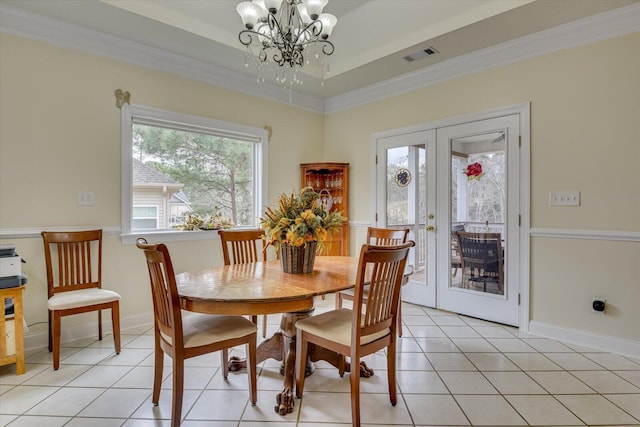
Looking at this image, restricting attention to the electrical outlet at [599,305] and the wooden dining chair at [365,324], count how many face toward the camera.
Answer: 1

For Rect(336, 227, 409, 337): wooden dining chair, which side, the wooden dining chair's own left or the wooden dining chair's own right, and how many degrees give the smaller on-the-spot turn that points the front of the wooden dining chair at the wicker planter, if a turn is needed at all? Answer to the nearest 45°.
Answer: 0° — it already faces it

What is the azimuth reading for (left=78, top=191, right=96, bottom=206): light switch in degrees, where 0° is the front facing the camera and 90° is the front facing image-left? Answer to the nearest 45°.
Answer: approximately 0°

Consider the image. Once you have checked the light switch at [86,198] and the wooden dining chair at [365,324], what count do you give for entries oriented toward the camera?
1

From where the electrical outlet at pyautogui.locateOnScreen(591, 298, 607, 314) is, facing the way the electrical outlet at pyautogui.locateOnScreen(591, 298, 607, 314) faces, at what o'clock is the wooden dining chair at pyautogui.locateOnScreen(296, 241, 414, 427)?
The wooden dining chair is roughly at 1 o'clock from the electrical outlet.

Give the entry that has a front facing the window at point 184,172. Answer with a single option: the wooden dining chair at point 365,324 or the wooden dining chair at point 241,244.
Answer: the wooden dining chair at point 365,324

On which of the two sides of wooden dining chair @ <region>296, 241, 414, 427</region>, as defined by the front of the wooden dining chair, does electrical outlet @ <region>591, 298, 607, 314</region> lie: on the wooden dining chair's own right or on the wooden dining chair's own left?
on the wooden dining chair's own right

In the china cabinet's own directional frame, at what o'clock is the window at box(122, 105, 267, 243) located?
The window is roughly at 2 o'clock from the china cabinet.

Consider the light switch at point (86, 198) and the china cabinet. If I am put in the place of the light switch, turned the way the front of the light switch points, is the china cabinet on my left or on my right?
on my left

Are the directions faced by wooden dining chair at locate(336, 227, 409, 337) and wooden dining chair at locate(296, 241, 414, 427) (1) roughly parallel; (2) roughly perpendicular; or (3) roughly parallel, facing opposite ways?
roughly perpendicular

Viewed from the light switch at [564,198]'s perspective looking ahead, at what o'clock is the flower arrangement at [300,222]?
The flower arrangement is roughly at 1 o'clock from the light switch.

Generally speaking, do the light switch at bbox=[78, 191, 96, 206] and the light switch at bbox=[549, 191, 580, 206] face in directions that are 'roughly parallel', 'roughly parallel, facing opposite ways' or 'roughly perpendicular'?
roughly perpendicular

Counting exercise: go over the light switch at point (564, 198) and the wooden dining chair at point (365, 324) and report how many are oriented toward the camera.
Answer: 1

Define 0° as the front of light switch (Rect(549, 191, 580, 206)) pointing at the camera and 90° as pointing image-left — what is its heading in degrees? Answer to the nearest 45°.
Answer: approximately 0°

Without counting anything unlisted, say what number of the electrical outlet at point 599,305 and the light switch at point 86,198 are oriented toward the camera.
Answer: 2
